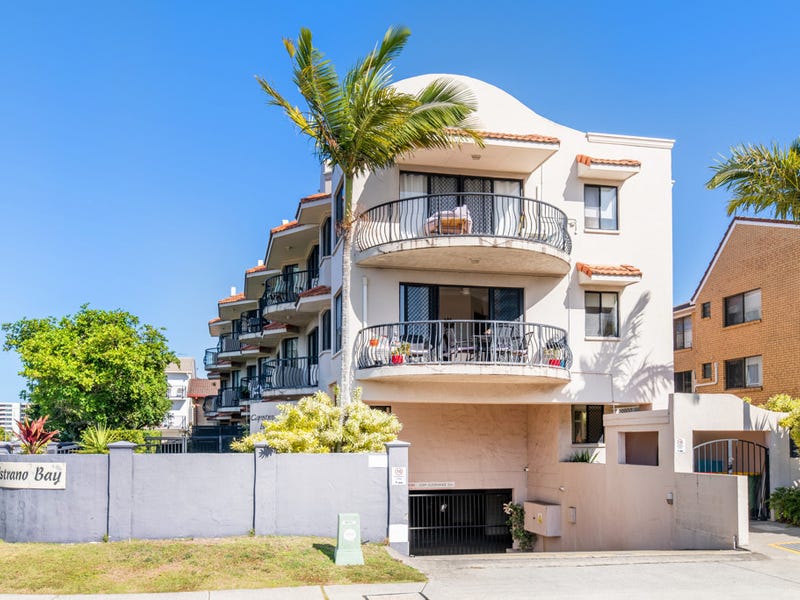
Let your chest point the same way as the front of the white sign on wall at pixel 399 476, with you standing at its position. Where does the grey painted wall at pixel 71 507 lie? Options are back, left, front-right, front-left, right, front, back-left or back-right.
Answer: right

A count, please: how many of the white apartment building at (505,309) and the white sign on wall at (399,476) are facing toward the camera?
2

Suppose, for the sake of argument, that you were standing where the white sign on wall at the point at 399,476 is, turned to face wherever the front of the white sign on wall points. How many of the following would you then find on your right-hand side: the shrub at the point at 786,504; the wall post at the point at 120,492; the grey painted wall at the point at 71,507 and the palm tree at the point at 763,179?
2

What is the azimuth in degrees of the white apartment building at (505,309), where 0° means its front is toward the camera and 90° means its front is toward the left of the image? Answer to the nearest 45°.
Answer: approximately 0°

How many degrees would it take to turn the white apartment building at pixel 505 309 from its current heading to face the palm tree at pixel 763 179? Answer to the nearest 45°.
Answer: approximately 45° to its left
